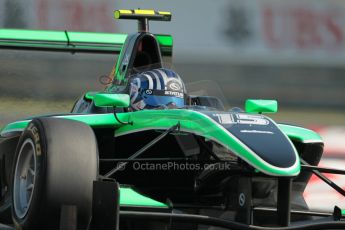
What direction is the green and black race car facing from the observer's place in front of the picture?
facing the viewer and to the right of the viewer
